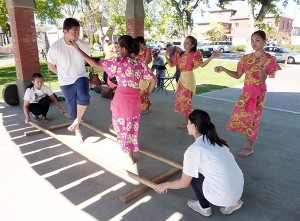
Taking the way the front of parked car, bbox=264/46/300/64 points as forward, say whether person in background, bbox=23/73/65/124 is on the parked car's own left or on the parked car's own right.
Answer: on the parked car's own right

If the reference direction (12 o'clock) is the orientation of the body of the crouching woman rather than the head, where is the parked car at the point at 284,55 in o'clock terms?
The parked car is roughly at 2 o'clock from the crouching woman.

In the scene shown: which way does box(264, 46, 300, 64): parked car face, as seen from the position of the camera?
facing to the right of the viewer

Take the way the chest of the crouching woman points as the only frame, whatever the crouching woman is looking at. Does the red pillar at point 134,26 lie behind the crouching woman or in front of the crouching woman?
in front

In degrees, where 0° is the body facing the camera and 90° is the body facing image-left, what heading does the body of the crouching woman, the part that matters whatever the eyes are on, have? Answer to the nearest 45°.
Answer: approximately 135°

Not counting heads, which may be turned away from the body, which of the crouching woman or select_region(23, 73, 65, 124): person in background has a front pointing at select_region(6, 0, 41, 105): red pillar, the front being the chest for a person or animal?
the crouching woman

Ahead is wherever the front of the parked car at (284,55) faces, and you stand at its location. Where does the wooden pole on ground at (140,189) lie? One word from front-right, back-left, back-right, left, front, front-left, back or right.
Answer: right

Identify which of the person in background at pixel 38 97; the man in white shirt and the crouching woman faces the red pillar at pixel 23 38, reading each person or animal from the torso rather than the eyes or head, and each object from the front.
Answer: the crouching woman

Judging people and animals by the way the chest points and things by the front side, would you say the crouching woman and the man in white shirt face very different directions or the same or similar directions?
very different directions

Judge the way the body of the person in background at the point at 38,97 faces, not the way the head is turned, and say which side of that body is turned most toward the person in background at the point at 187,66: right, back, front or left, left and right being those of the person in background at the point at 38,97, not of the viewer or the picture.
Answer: front

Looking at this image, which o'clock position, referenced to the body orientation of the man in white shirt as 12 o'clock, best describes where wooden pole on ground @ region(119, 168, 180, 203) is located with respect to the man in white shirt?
The wooden pole on ground is roughly at 1 o'clock from the man in white shirt.

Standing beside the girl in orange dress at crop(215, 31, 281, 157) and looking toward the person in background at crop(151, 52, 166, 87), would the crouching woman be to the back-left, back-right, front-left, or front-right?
back-left

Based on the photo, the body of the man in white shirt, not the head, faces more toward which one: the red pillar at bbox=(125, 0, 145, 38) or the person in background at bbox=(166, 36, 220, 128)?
the person in background

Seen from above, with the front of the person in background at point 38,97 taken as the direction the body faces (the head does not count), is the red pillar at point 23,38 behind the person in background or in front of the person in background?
behind

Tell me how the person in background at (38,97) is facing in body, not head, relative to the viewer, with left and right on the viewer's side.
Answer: facing the viewer and to the right of the viewer
